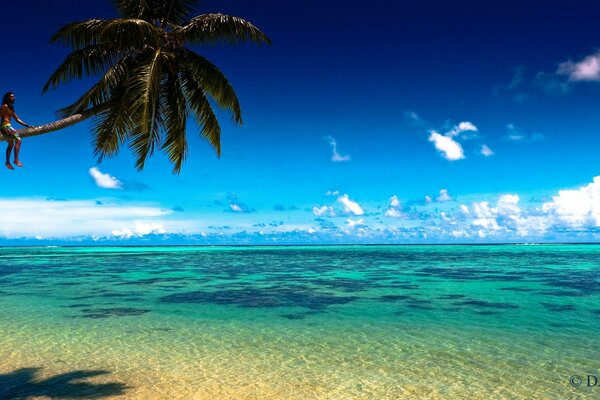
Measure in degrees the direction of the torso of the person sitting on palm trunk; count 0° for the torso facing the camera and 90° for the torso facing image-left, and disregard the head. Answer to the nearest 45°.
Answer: approximately 315°

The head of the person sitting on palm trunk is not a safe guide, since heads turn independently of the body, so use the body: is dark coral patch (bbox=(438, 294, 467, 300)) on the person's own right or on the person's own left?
on the person's own left

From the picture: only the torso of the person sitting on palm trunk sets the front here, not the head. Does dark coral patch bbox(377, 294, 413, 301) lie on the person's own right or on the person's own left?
on the person's own left
